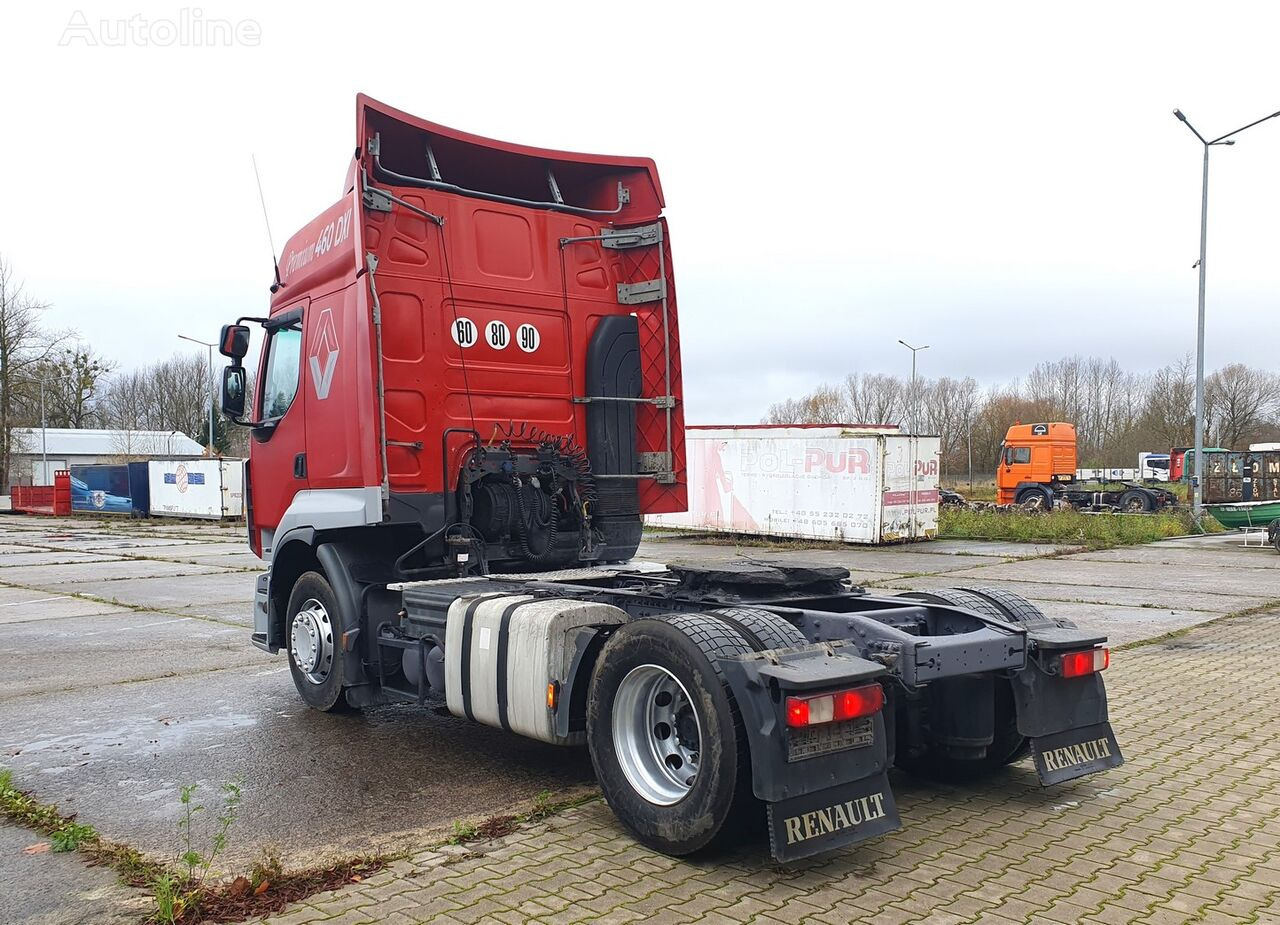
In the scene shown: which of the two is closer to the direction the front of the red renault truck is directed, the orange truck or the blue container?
the blue container

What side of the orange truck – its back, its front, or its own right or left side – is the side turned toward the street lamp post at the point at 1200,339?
left

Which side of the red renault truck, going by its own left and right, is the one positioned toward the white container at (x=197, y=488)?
front

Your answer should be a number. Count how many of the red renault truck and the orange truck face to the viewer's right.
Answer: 0

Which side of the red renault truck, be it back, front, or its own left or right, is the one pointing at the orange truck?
right

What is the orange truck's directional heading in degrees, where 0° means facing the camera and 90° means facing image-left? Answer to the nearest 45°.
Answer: approximately 90°

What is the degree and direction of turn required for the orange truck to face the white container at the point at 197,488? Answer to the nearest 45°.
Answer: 0° — it already faces it

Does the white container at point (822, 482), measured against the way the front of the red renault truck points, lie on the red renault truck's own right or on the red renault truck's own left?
on the red renault truck's own right

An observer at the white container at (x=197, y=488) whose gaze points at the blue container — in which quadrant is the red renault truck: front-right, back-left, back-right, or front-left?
back-left

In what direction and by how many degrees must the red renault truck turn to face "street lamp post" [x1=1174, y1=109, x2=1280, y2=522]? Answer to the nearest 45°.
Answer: approximately 90° to its right

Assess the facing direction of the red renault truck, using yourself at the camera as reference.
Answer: facing away from the viewer and to the left of the viewer

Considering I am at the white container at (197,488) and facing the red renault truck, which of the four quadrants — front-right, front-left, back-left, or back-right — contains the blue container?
back-right

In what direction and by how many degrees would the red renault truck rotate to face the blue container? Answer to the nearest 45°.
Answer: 0° — it already faces it

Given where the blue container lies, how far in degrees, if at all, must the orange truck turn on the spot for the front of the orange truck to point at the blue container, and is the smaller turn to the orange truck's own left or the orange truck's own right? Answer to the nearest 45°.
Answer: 0° — it already faces it
